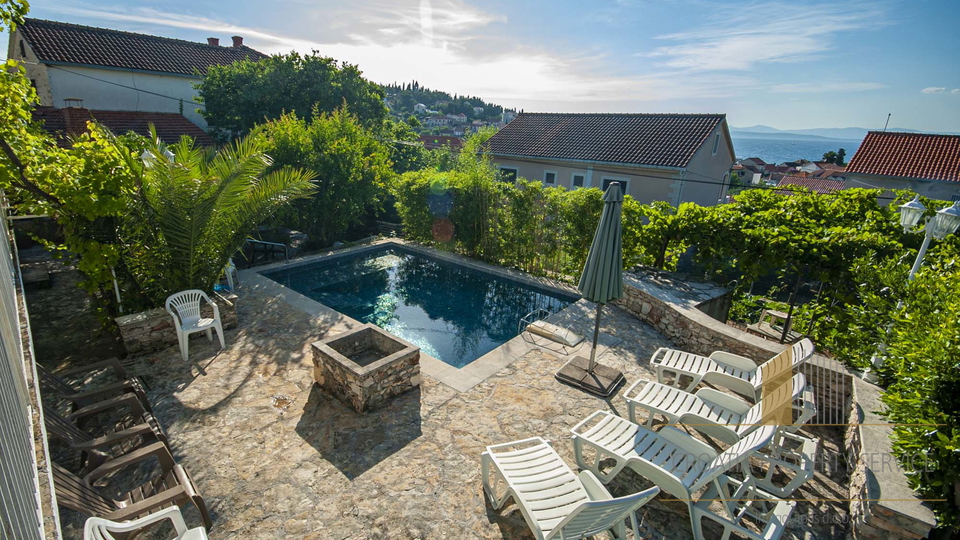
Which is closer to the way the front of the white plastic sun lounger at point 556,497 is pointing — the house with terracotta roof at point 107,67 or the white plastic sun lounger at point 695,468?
the house with terracotta roof

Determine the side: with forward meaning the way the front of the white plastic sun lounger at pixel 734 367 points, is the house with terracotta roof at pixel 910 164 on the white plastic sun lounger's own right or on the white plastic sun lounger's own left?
on the white plastic sun lounger's own right

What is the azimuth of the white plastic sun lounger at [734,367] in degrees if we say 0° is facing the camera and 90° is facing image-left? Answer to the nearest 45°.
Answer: approximately 90°

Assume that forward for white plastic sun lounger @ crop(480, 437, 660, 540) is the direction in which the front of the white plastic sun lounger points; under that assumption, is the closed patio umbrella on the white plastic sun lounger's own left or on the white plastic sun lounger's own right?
on the white plastic sun lounger's own right

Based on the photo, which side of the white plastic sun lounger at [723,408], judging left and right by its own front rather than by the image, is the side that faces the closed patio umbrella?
front

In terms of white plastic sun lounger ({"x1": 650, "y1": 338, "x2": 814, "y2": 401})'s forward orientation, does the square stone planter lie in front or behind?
in front

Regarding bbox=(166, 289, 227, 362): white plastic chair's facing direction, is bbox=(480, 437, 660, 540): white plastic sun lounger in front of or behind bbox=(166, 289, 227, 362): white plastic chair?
in front

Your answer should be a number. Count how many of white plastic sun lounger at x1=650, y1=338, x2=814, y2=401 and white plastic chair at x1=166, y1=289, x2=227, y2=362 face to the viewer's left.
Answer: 1

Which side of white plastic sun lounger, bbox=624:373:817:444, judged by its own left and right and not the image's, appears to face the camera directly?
left

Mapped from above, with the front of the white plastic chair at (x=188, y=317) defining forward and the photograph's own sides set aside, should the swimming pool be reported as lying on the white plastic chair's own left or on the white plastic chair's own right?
on the white plastic chair's own left

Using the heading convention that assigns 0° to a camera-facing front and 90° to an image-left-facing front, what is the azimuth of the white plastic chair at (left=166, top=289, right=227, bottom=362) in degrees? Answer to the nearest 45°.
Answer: approximately 315°

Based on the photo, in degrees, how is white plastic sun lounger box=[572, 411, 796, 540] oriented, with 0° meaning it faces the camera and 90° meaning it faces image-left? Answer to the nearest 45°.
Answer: approximately 135°

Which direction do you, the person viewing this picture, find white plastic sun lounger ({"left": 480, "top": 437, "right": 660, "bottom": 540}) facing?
facing away from the viewer and to the left of the viewer

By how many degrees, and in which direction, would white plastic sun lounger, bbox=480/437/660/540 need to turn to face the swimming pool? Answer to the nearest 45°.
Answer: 0° — it already faces it

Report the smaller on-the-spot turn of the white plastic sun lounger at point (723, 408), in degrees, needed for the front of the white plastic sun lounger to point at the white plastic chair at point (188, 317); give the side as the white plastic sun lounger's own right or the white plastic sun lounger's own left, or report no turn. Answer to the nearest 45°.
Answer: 0° — it already faces it
